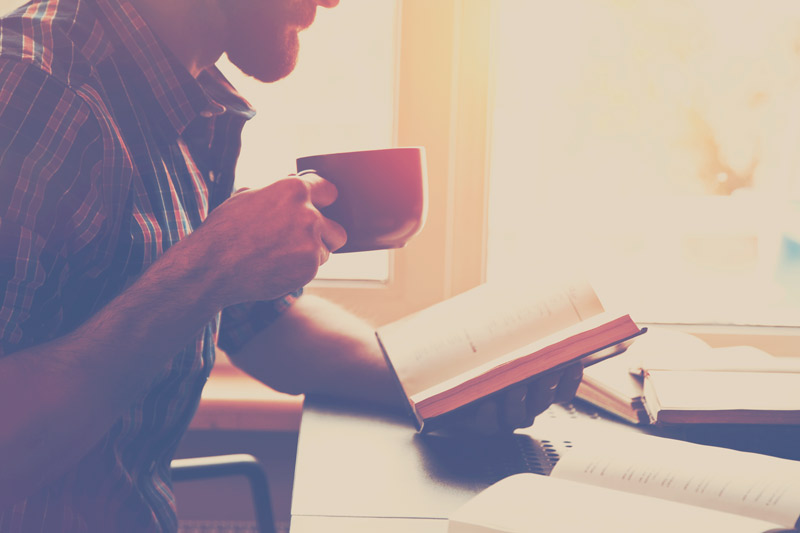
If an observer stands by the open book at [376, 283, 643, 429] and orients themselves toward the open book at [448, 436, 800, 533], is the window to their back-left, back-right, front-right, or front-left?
back-left

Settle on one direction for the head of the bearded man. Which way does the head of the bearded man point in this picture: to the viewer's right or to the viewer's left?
to the viewer's right

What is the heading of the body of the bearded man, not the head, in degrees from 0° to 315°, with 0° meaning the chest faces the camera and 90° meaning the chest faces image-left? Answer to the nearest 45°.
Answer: approximately 270°
